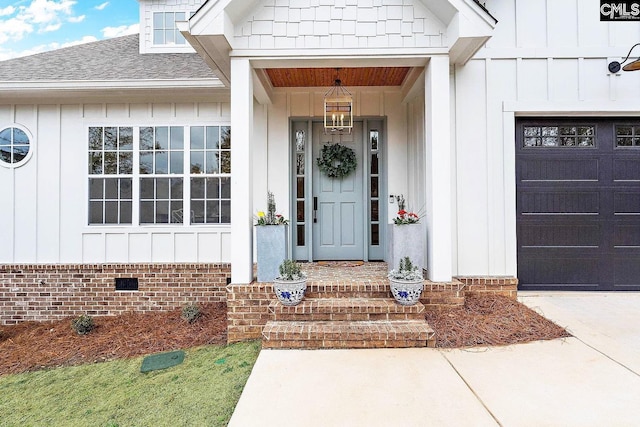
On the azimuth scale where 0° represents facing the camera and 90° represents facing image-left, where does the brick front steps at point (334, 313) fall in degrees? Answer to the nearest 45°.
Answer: approximately 0°

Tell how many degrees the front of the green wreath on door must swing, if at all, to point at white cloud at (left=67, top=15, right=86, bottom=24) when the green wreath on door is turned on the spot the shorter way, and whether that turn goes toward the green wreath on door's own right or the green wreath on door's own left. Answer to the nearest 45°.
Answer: approximately 135° to the green wreath on door's own right

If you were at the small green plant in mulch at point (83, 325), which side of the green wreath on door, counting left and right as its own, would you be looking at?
right

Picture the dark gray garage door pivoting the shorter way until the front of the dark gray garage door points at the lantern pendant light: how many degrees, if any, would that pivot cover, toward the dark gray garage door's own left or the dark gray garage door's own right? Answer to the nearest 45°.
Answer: approximately 45° to the dark gray garage door's own right

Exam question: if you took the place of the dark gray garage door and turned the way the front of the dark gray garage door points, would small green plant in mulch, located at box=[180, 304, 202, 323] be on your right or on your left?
on your right

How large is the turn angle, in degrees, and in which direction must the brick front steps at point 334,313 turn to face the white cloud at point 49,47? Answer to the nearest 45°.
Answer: approximately 135° to its right

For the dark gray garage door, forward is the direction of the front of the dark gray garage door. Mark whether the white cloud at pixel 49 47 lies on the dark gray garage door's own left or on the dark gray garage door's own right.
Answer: on the dark gray garage door's own right
